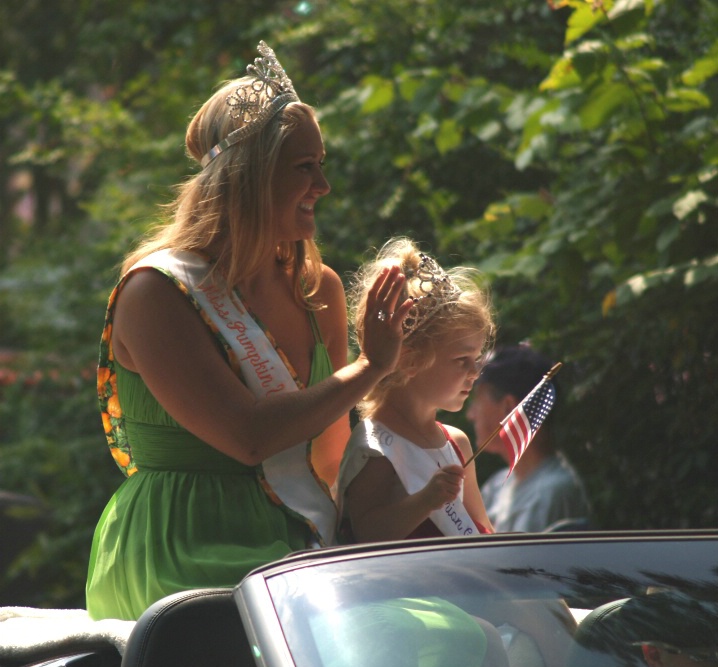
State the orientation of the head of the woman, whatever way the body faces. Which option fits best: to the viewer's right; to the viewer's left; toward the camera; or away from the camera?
to the viewer's right

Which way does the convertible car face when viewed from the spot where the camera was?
facing the viewer and to the right of the viewer

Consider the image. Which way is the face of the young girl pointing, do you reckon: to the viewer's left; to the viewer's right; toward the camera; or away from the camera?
to the viewer's right
